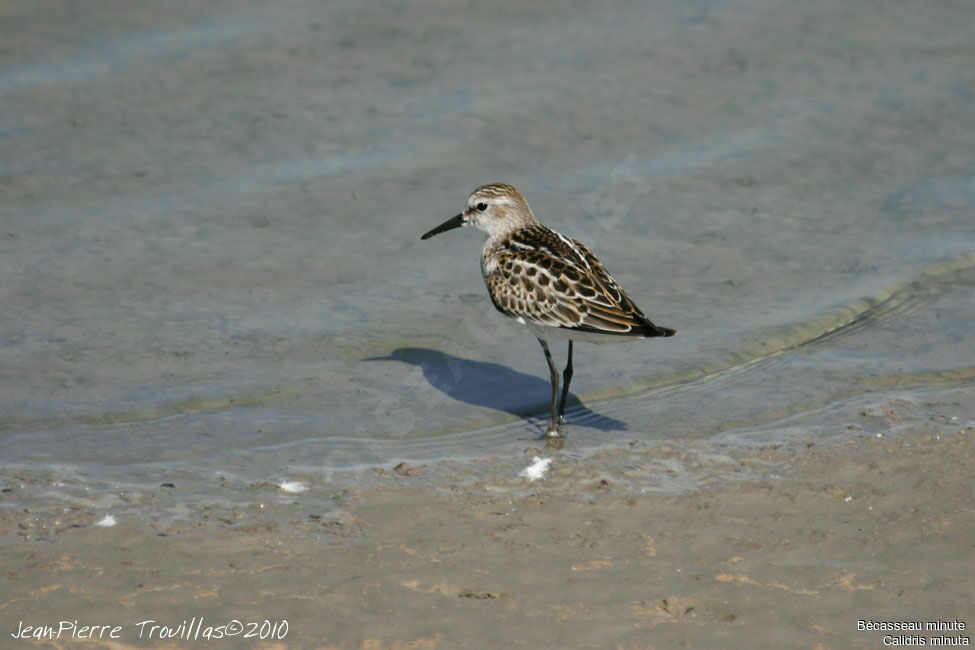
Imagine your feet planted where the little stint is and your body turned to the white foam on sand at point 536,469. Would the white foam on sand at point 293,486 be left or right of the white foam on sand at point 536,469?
right

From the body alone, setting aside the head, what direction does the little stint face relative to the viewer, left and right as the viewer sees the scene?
facing to the left of the viewer

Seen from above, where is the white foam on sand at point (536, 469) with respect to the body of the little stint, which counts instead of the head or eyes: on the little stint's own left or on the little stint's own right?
on the little stint's own left

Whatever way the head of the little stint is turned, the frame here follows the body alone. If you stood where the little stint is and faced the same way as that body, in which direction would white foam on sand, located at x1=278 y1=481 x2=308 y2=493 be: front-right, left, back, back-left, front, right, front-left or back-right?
front-left

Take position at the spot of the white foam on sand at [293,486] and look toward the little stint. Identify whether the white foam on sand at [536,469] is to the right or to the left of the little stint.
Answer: right
